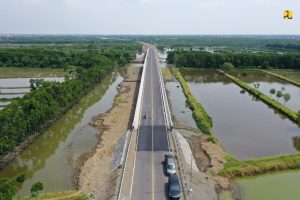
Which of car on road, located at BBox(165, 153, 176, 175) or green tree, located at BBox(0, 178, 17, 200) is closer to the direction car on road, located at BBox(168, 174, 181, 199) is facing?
the green tree

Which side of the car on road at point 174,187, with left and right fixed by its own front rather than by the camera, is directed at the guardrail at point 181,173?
back

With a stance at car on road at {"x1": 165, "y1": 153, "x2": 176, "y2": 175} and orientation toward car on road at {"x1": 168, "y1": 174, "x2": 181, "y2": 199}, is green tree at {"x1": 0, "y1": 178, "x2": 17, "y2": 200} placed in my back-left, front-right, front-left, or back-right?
front-right

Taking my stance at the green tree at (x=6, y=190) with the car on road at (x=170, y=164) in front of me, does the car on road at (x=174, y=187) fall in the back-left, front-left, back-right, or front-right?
front-right

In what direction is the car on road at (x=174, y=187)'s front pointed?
toward the camera

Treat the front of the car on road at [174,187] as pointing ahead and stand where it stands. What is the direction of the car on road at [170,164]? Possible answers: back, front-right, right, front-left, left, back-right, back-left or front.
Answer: back

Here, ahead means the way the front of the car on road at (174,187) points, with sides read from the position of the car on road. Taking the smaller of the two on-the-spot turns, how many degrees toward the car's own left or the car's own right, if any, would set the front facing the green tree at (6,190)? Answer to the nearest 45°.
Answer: approximately 90° to the car's own right
